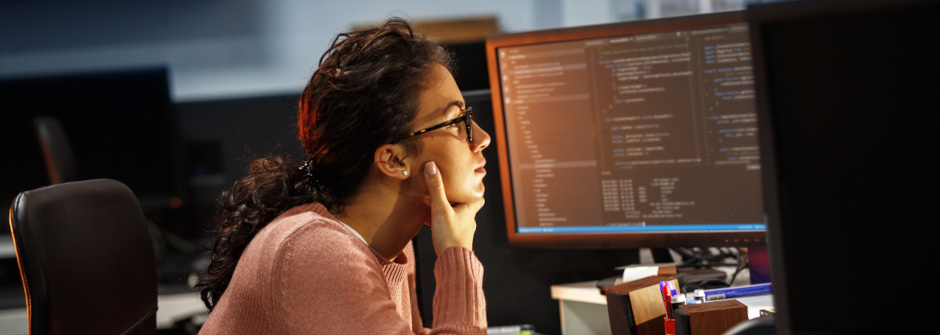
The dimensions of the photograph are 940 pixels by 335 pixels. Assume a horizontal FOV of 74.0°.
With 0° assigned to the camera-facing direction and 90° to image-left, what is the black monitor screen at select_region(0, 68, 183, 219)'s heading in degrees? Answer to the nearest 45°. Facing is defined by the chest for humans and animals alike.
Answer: approximately 0°

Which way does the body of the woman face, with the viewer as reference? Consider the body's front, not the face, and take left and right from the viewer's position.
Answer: facing to the right of the viewer

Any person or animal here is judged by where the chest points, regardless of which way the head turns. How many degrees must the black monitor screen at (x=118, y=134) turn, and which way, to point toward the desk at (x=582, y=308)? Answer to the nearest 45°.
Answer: approximately 45° to its left

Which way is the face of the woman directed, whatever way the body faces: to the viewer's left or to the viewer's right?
to the viewer's right

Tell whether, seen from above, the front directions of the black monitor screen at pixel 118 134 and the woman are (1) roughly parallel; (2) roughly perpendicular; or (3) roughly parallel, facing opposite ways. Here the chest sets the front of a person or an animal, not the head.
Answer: roughly perpendicular
